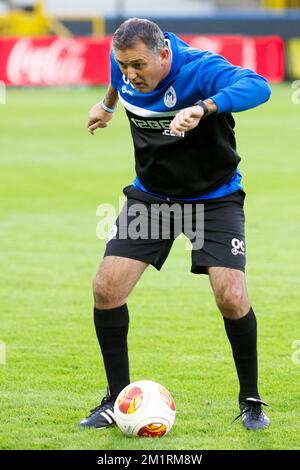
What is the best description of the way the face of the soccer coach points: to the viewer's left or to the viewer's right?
to the viewer's left

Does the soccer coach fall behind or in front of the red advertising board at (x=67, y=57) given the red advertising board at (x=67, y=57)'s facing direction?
in front

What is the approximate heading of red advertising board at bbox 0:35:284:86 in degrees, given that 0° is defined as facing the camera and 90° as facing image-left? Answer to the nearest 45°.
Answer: approximately 0°

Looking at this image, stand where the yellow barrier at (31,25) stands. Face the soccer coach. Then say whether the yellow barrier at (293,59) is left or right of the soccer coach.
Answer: left

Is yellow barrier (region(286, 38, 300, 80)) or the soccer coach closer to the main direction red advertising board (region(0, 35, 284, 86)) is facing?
the soccer coach

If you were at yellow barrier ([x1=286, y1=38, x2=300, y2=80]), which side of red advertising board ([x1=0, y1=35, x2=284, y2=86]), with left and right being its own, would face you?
left

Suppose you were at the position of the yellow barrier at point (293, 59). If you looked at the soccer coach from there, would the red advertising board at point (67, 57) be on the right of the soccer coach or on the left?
right

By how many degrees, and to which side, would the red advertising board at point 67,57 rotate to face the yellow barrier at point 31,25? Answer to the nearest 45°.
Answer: approximately 180°
